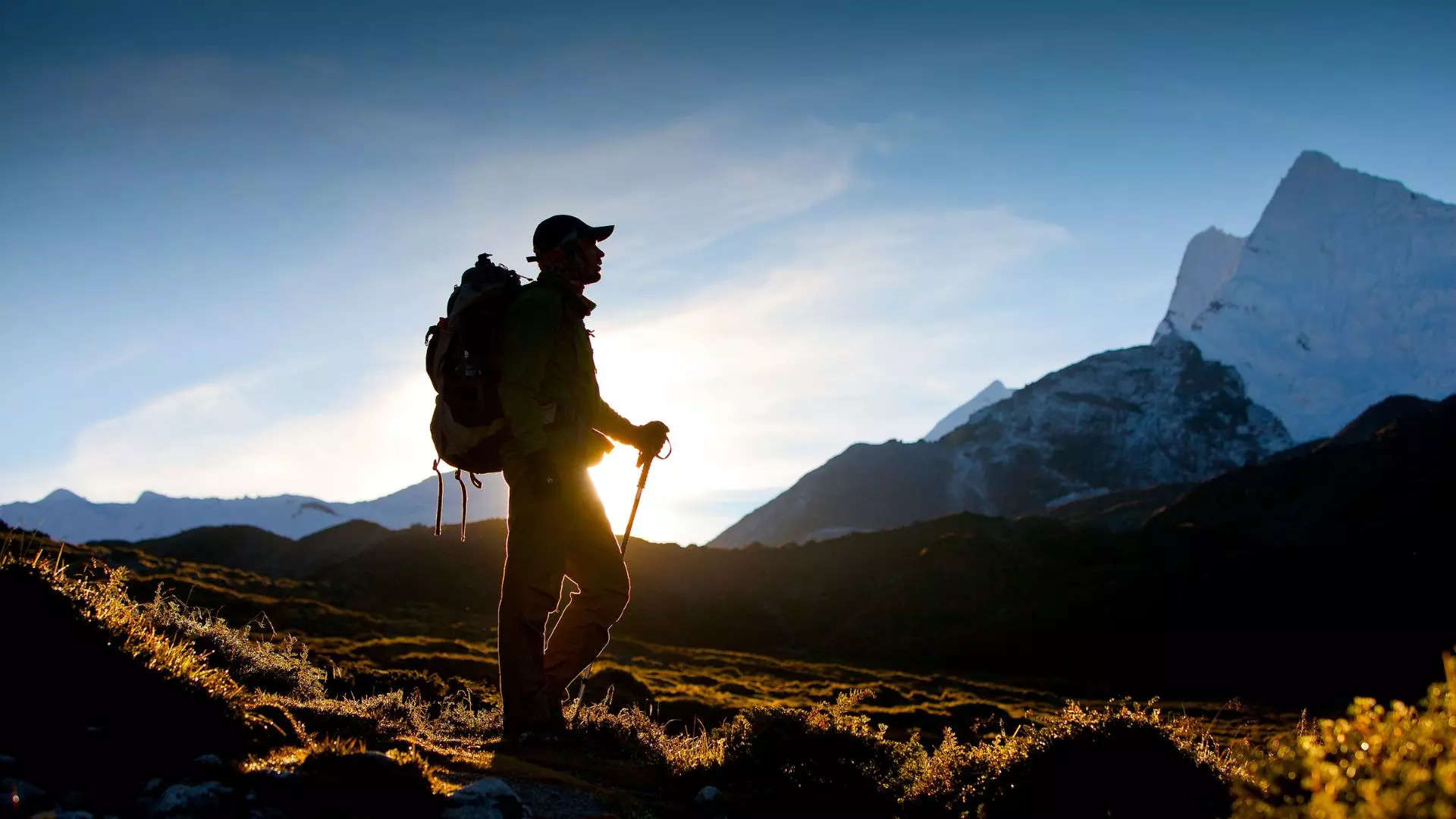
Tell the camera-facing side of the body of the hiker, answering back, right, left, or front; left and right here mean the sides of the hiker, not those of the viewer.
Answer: right
